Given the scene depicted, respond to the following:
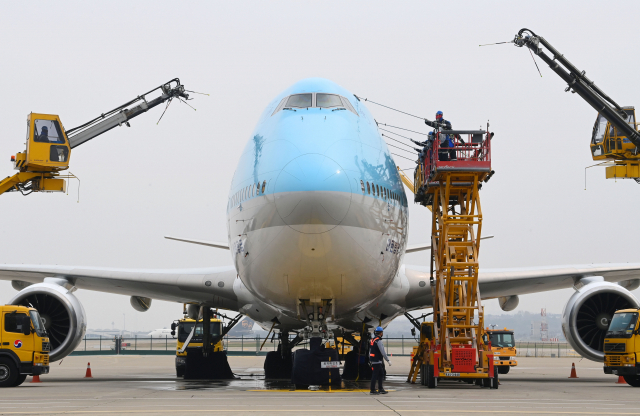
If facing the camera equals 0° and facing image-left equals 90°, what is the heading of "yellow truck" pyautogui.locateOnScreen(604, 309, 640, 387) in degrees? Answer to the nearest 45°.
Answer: approximately 45°

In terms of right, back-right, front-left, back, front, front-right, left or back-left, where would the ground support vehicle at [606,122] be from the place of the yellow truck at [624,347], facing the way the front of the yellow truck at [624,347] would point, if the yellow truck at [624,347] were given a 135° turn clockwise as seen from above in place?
front

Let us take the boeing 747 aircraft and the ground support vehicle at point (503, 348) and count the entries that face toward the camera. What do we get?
2
